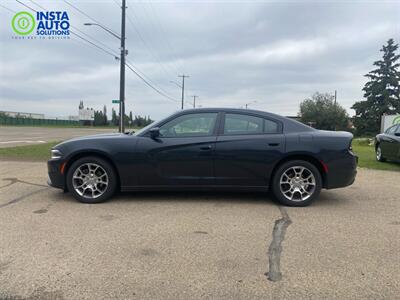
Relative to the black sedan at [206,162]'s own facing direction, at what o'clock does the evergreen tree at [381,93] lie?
The evergreen tree is roughly at 4 o'clock from the black sedan.

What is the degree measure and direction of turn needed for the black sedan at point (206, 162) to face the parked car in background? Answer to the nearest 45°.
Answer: approximately 135° to its right

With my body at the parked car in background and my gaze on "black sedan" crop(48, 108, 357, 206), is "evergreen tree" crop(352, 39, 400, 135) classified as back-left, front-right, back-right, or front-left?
back-right

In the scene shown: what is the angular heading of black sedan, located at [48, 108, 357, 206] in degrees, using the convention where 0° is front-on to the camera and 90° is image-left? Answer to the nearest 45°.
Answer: approximately 90°

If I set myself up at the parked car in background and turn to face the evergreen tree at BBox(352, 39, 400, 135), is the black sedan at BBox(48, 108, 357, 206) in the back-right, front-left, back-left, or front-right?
back-left
